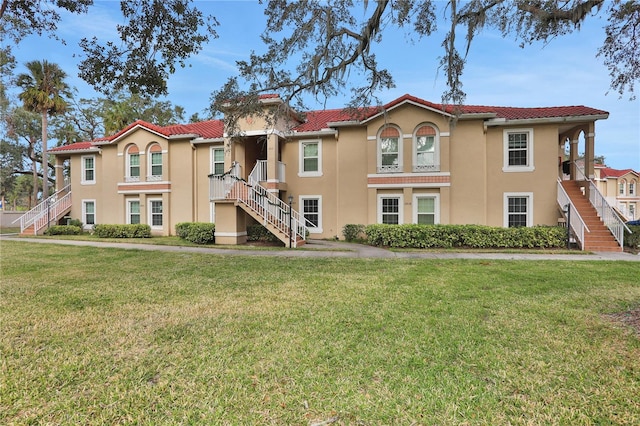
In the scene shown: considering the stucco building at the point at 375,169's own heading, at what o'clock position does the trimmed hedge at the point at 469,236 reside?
The trimmed hedge is roughly at 10 o'clock from the stucco building.

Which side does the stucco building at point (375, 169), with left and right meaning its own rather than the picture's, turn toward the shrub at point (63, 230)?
right

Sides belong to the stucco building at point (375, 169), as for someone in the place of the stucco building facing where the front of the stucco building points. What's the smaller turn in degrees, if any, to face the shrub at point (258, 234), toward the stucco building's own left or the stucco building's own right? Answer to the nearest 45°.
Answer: approximately 90° to the stucco building's own right

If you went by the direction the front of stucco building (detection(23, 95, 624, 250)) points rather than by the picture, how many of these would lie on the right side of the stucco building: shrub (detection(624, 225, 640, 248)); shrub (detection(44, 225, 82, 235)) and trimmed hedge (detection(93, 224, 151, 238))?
2

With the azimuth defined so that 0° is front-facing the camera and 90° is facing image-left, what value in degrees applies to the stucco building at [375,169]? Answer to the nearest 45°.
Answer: approximately 0°

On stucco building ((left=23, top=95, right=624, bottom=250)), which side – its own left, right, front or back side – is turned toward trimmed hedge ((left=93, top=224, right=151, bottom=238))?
right

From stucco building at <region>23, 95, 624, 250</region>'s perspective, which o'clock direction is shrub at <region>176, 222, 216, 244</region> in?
The shrub is roughly at 3 o'clock from the stucco building.
